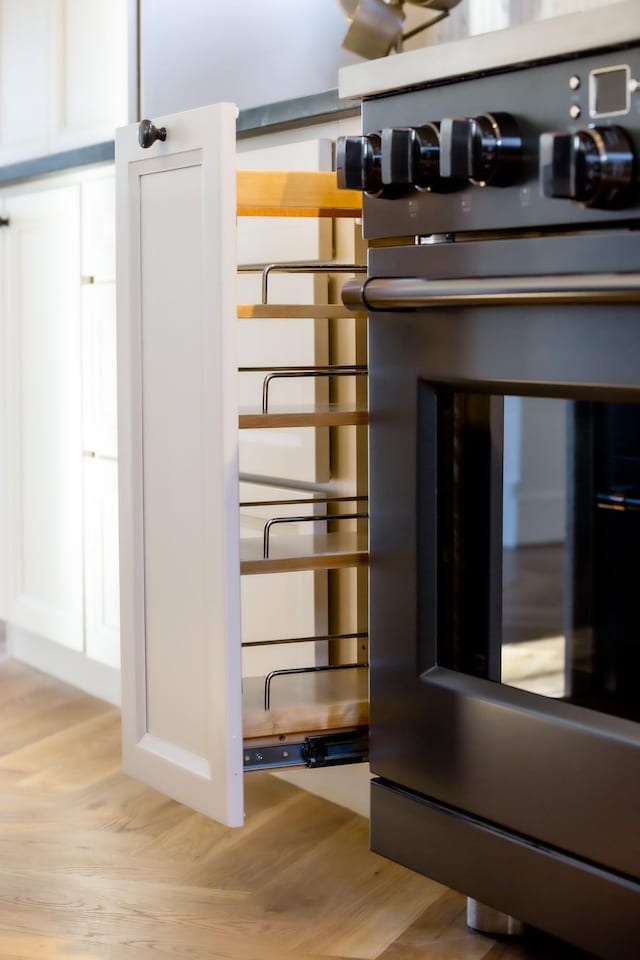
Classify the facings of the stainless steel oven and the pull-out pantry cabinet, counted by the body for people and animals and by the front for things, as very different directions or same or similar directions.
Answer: same or similar directions

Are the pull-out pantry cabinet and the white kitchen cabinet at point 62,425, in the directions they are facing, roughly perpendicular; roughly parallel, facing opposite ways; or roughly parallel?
roughly parallel

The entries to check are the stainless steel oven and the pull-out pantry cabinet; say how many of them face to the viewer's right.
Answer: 0

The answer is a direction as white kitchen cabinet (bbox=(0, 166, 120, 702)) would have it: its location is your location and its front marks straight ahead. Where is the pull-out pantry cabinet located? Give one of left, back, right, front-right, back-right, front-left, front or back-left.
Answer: front-left

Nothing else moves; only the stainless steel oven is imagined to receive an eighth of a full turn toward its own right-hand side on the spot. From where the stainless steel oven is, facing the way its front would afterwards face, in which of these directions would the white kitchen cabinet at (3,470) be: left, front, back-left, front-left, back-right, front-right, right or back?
front-right

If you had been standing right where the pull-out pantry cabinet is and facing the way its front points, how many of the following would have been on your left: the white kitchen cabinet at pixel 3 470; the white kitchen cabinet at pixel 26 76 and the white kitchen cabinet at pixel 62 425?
0

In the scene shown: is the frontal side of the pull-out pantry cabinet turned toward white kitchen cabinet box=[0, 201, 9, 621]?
no

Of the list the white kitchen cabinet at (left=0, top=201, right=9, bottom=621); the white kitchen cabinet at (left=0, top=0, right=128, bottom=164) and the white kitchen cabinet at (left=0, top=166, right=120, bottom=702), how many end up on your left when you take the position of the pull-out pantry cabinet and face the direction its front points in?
0

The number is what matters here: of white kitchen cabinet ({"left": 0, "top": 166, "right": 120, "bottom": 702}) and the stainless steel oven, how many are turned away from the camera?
0

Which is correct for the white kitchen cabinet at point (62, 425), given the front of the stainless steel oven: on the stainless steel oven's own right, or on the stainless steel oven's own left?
on the stainless steel oven's own right

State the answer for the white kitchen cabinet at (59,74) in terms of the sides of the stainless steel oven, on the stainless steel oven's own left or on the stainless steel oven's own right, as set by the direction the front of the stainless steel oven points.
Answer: on the stainless steel oven's own right

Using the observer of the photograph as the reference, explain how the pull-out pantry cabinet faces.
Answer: facing the viewer and to the left of the viewer

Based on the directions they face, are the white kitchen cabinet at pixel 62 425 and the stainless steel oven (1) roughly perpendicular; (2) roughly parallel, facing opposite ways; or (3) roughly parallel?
roughly parallel

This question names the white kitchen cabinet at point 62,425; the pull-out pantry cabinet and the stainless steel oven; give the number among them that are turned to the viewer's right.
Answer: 0
